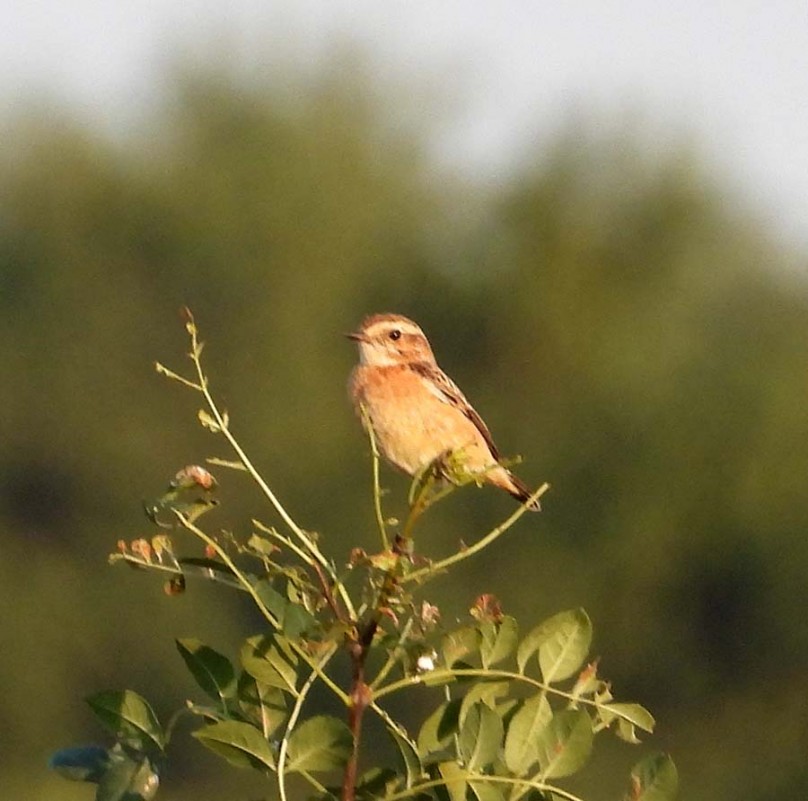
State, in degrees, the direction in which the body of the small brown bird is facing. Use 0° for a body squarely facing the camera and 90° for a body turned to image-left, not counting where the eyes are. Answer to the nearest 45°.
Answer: approximately 45°
